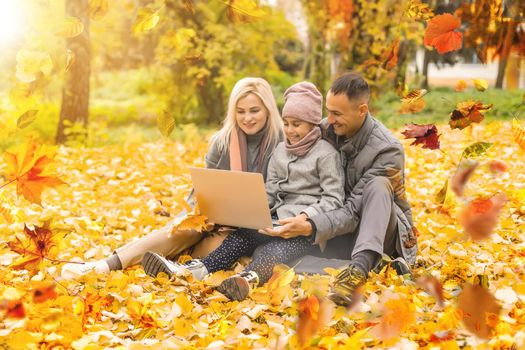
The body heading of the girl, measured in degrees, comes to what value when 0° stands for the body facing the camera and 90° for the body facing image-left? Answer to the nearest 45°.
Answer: approximately 45°

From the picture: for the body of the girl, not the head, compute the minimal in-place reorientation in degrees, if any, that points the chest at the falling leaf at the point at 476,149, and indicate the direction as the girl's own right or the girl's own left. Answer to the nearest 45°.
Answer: approximately 90° to the girl's own left

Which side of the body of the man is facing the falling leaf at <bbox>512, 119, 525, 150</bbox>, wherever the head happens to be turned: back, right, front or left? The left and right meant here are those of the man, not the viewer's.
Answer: left

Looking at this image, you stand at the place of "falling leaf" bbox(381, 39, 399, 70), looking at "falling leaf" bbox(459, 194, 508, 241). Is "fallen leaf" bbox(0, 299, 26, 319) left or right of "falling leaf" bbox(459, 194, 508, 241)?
right

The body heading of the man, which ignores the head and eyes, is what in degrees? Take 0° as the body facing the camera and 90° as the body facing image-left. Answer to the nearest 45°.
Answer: approximately 45°

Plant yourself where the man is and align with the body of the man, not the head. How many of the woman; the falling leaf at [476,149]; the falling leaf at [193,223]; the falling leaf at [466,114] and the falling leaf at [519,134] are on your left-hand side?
3
